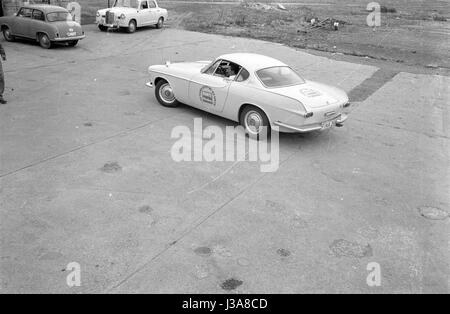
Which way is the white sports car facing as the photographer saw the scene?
facing away from the viewer and to the left of the viewer

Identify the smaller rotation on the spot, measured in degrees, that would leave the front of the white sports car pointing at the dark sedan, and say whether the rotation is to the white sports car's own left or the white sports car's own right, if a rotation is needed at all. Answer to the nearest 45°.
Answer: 0° — it already faces it
